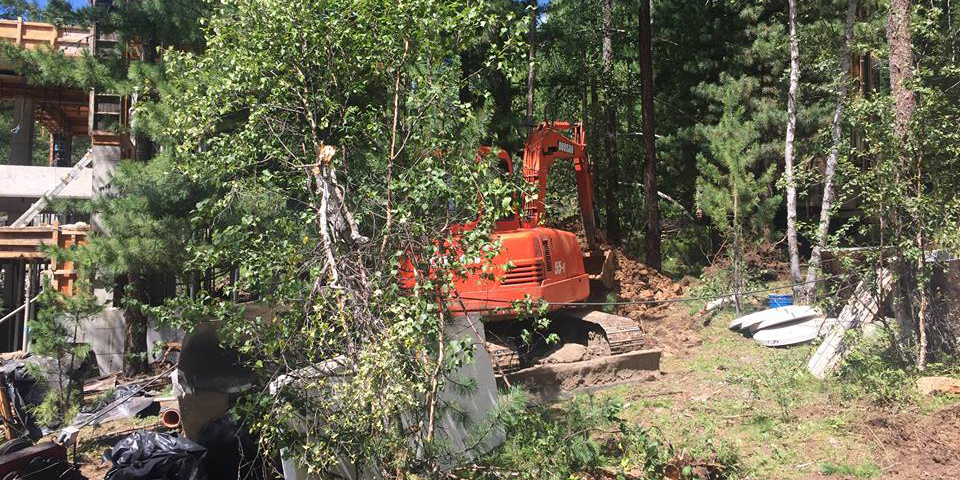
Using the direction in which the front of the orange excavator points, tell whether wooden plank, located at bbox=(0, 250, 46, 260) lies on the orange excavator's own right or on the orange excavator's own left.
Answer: on the orange excavator's own left

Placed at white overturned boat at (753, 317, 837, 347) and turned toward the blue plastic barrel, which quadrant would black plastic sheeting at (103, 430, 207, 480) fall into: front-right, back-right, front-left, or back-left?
back-left

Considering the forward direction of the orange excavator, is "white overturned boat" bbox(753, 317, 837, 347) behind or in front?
in front

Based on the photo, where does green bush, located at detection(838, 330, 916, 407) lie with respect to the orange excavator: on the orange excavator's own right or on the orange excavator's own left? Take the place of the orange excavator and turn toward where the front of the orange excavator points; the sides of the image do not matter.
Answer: on the orange excavator's own right

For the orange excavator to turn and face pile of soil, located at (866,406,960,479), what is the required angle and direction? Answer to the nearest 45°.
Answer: approximately 90° to its right

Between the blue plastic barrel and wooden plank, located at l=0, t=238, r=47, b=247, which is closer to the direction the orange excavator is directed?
the blue plastic barrel

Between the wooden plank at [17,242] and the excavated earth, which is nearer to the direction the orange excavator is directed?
the excavated earth

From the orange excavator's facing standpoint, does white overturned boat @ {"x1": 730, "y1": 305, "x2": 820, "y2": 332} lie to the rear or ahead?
ahead

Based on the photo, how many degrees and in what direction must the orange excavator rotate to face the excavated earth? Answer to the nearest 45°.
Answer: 0° — it already faces it

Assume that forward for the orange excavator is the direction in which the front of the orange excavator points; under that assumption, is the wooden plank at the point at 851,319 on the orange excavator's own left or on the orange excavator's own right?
on the orange excavator's own right

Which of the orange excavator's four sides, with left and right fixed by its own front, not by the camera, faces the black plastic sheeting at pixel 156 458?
back

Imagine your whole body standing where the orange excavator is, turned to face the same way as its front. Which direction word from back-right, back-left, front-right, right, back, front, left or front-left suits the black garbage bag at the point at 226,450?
back

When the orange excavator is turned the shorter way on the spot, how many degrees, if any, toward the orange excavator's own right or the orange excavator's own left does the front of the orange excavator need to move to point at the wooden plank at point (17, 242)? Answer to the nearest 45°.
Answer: approximately 135° to the orange excavator's own left

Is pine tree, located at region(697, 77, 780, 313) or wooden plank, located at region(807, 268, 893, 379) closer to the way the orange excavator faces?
the pine tree

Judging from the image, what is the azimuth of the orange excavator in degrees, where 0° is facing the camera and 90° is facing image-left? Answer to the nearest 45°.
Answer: approximately 225°
